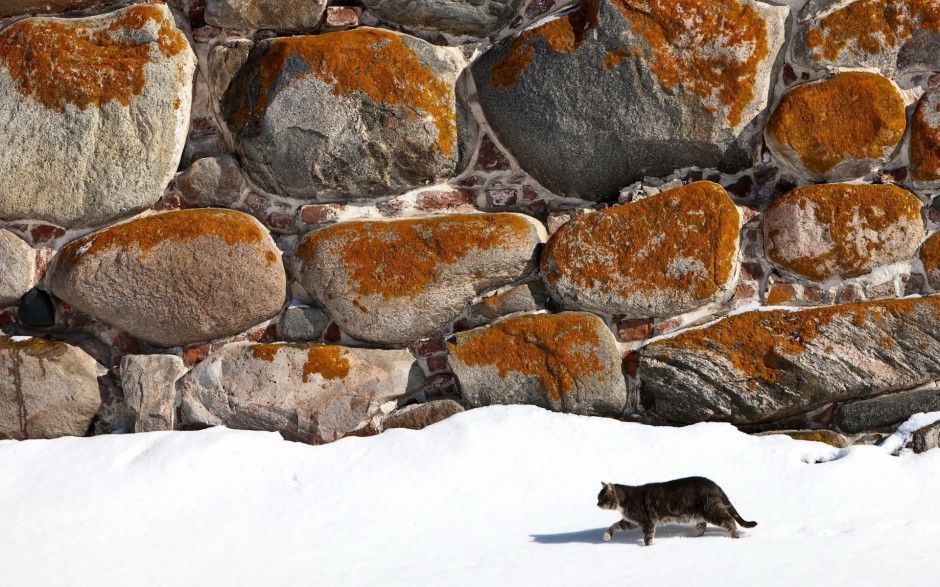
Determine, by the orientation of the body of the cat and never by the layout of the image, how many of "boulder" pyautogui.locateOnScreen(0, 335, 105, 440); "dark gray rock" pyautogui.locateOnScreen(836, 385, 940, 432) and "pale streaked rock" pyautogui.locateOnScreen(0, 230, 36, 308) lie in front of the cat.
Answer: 2

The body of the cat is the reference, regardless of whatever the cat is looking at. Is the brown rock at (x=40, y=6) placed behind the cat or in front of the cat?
in front

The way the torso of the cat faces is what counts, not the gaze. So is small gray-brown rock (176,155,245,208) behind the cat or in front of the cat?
in front

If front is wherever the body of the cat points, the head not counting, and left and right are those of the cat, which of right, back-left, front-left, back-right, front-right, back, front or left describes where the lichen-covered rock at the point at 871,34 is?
right

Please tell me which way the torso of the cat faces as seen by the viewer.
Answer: to the viewer's left

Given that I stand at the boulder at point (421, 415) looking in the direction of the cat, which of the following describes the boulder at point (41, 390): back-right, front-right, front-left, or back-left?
back-right

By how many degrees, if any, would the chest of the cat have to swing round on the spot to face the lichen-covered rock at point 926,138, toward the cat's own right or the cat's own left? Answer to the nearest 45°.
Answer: approximately 90° to the cat's own right

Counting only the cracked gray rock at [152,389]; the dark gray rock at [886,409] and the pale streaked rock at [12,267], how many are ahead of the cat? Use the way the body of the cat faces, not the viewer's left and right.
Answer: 2

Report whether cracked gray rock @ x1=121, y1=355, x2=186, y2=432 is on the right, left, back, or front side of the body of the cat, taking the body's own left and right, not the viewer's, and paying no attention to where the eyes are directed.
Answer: front

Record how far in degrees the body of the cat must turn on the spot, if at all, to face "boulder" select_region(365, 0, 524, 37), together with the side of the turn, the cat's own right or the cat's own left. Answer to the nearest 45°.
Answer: approximately 45° to the cat's own right

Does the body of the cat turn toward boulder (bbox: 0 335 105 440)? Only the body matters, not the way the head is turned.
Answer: yes

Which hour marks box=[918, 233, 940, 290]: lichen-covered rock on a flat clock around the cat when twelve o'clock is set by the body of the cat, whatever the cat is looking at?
The lichen-covered rock is roughly at 4 o'clock from the cat.
